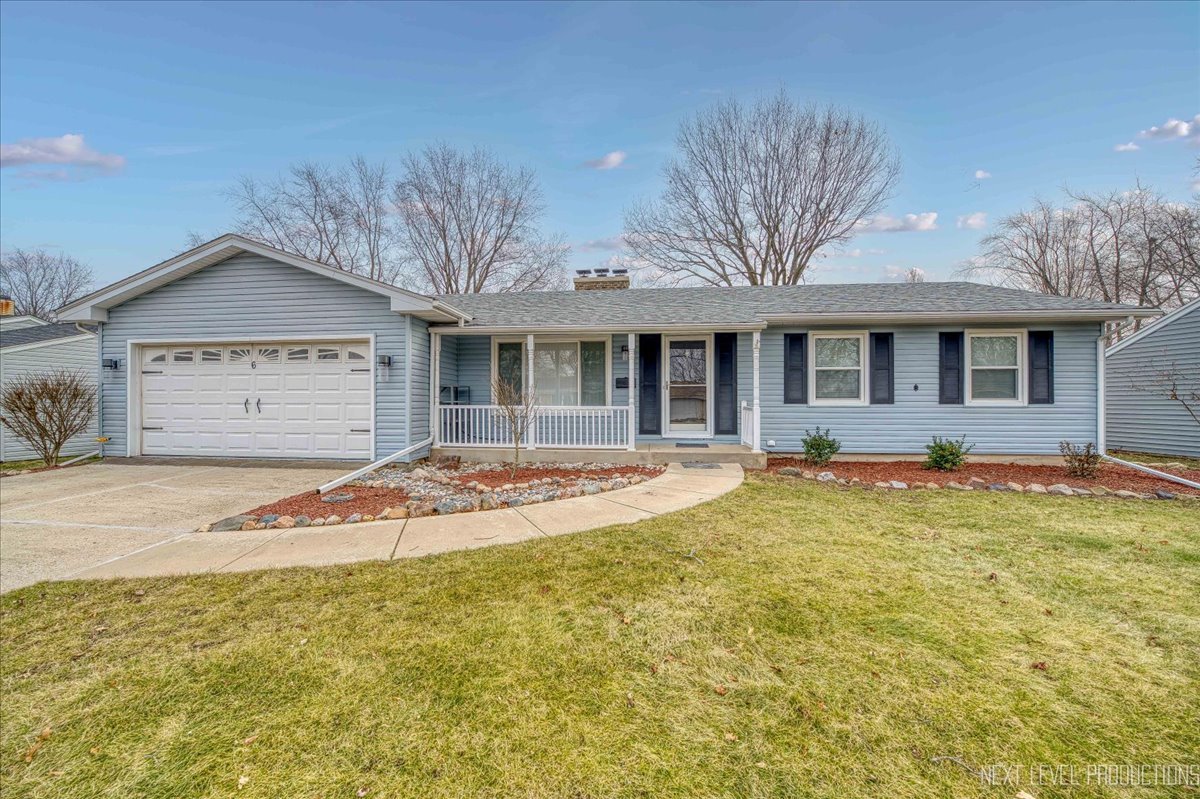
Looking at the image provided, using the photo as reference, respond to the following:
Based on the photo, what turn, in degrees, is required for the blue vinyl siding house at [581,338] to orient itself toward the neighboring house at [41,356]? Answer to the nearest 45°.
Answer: approximately 90° to its right

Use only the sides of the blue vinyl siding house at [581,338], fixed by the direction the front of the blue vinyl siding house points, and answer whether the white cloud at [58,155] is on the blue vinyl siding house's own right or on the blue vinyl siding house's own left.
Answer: on the blue vinyl siding house's own right

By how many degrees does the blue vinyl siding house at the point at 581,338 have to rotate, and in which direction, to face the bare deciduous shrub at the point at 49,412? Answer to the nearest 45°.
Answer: approximately 90° to its right

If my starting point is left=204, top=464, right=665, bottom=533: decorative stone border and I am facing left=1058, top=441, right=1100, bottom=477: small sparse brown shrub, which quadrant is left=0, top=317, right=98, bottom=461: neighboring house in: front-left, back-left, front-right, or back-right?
back-left

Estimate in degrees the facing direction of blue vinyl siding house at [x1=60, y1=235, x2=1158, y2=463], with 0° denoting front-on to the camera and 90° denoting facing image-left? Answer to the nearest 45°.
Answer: approximately 0°

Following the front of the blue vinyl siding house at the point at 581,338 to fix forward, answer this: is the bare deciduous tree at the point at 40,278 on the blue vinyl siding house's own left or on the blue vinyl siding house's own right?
on the blue vinyl siding house's own right

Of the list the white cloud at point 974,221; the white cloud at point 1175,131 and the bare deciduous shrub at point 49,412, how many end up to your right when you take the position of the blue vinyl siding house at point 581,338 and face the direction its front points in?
1

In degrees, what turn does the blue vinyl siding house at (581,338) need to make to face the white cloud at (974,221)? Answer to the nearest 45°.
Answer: approximately 135° to its left

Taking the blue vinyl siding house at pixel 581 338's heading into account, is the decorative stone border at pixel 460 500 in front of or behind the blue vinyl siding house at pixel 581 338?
in front
